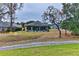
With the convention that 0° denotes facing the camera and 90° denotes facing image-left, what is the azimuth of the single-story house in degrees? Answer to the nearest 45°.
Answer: approximately 0°
